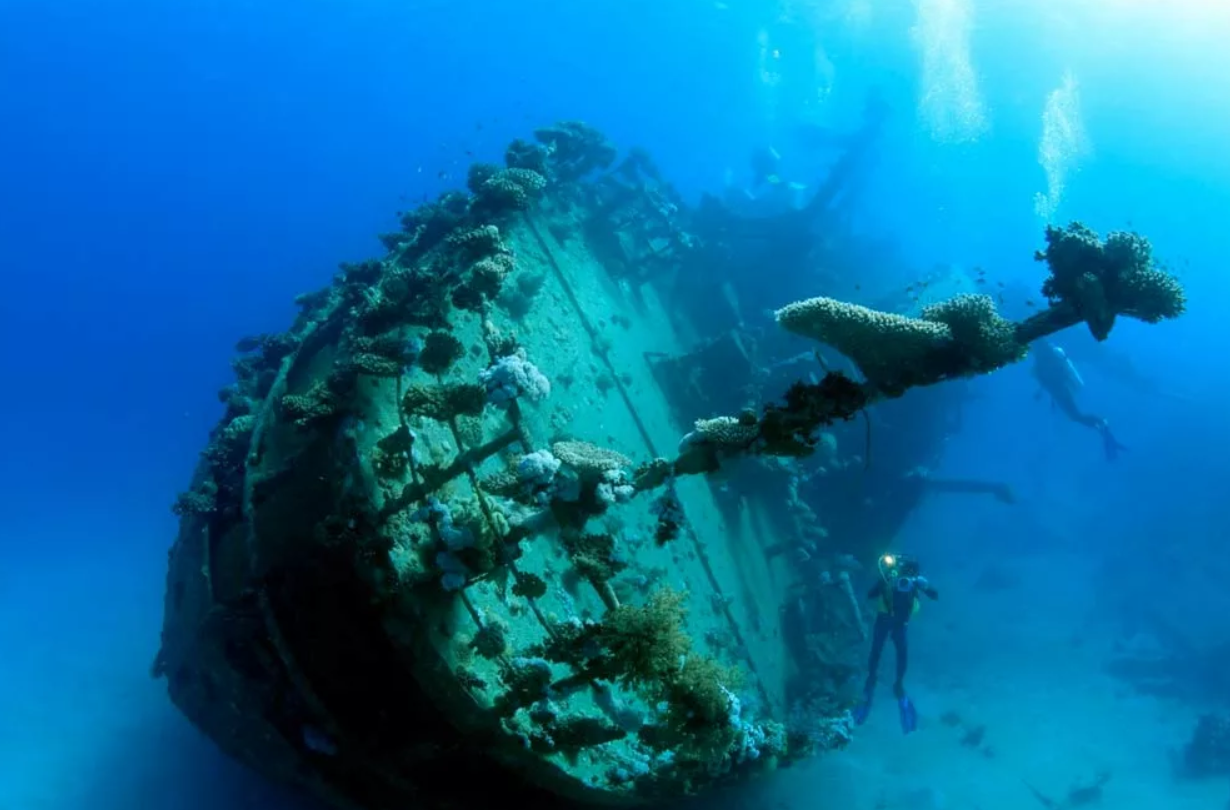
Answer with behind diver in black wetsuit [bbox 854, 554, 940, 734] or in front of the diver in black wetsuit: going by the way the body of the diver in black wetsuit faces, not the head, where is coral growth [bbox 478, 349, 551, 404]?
in front

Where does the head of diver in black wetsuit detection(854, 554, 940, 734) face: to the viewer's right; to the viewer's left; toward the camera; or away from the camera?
toward the camera

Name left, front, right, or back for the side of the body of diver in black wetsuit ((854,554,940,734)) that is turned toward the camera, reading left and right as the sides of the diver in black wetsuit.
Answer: front

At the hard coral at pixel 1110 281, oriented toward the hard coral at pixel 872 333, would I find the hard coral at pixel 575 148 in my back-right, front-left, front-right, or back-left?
front-right
